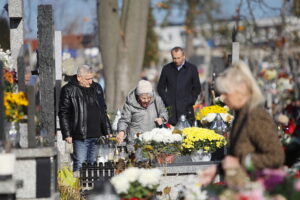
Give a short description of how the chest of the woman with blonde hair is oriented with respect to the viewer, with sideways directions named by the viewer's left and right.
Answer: facing to the left of the viewer

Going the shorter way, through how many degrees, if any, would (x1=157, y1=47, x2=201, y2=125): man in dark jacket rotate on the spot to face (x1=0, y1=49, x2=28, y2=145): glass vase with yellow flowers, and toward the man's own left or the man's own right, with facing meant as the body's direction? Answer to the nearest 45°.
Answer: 0° — they already face it

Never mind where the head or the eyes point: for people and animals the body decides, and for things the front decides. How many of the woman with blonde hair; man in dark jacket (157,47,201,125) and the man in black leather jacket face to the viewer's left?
1

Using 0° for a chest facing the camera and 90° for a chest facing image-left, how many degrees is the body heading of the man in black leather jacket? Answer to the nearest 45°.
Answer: approximately 315°

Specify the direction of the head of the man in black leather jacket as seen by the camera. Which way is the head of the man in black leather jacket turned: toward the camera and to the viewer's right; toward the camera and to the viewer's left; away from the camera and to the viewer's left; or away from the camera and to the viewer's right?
toward the camera and to the viewer's right

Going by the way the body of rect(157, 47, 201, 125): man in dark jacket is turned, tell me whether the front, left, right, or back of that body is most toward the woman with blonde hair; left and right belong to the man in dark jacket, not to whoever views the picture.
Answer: front

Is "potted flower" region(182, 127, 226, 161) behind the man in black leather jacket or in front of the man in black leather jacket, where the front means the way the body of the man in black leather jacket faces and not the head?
in front

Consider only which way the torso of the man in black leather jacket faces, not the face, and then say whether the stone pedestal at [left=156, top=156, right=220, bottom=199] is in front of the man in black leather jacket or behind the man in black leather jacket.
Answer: in front

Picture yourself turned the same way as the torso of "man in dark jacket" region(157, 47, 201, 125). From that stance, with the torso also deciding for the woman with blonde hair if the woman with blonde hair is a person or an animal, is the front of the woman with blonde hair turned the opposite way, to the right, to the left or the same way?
to the right

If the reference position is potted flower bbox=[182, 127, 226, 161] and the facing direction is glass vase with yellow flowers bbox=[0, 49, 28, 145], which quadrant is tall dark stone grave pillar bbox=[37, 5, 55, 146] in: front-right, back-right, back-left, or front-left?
front-right

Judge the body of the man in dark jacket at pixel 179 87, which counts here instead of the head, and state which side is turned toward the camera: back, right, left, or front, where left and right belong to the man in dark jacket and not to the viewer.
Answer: front

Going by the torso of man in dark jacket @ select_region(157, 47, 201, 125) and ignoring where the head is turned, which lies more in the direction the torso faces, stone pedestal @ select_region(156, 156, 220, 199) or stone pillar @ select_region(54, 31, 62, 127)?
the stone pedestal
